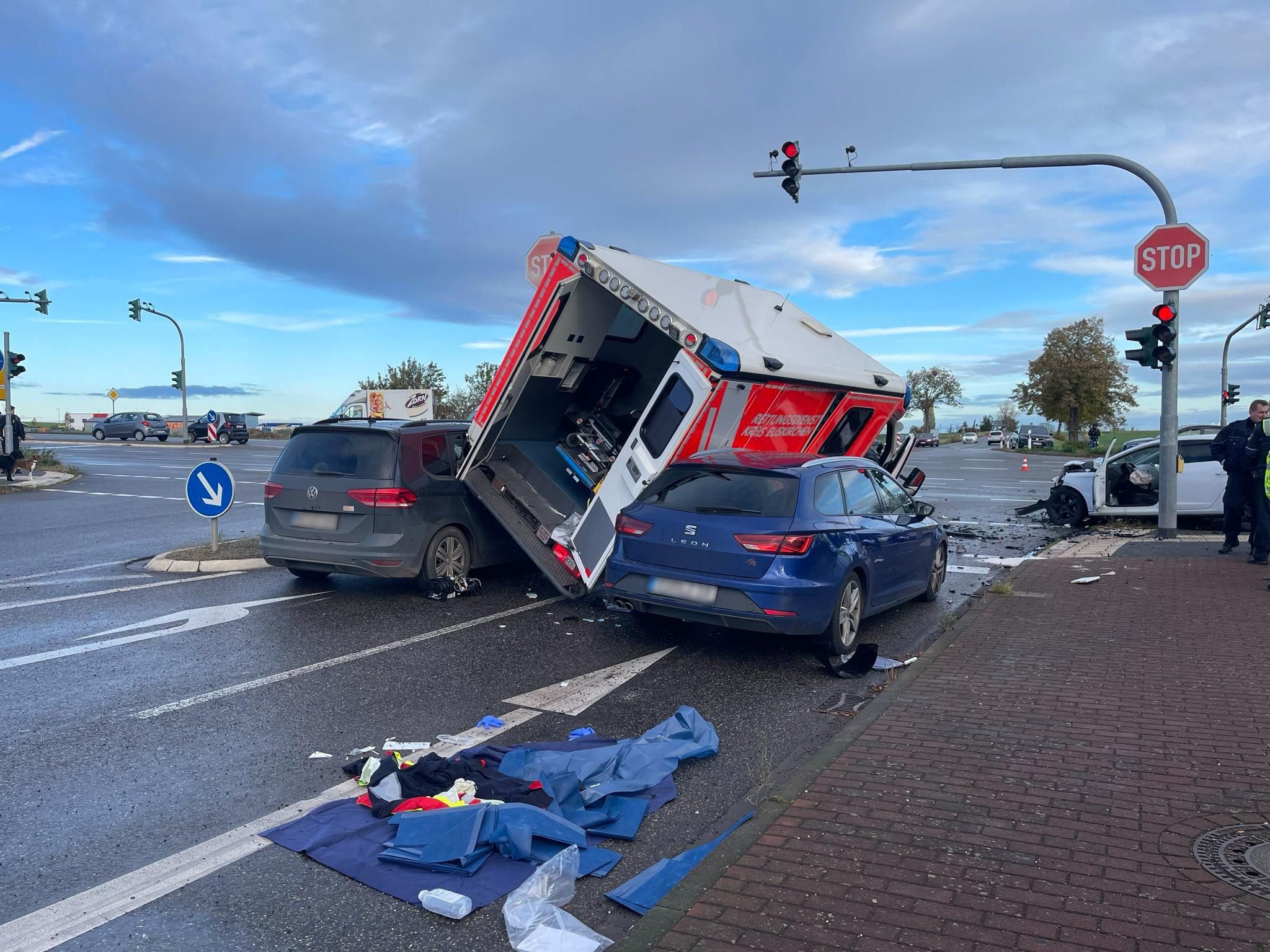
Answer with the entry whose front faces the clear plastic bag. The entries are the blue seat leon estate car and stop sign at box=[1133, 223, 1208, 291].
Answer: the stop sign

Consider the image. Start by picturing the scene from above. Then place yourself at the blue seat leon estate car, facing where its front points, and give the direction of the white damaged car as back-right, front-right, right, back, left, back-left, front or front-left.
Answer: front

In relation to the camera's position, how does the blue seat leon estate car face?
facing away from the viewer and to the right of the viewer

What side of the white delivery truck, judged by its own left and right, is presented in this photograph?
left

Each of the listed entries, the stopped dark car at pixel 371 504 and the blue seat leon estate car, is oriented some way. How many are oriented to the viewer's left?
0

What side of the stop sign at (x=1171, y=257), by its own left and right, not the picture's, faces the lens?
front

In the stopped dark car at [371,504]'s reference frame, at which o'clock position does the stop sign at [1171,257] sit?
The stop sign is roughly at 1 o'clock from the stopped dark car.

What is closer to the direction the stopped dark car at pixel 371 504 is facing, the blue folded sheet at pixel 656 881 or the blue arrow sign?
the blue arrow sign

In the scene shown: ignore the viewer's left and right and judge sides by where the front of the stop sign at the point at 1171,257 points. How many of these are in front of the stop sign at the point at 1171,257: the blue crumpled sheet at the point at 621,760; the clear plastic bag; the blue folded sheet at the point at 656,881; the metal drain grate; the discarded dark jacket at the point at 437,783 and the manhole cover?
6

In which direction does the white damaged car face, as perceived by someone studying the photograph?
facing to the left of the viewer

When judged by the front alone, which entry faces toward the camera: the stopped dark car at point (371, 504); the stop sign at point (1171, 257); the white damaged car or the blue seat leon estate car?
the stop sign

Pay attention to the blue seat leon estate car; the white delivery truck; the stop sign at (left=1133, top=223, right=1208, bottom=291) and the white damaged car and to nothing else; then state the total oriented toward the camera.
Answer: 1

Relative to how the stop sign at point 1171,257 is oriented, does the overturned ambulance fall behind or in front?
in front

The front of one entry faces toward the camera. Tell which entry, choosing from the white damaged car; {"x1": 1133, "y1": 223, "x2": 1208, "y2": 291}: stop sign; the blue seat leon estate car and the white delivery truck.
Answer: the stop sign
